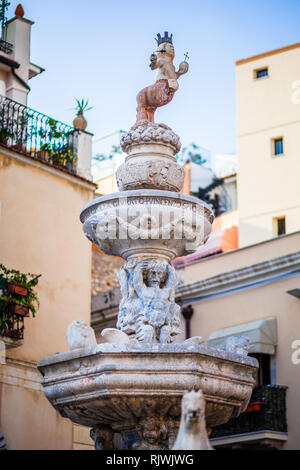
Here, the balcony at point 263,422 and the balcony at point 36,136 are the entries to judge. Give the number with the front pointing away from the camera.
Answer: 0

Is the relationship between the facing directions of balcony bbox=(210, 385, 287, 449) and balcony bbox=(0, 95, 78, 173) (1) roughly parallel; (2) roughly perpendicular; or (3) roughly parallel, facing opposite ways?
roughly perpendicular

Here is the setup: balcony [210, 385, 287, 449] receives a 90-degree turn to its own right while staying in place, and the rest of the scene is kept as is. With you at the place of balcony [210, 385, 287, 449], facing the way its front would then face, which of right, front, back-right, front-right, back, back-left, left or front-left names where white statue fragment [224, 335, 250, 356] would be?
back-left

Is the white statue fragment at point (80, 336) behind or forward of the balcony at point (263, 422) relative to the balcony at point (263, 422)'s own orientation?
forward

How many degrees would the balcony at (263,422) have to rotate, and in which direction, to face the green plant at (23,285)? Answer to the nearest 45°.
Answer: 0° — it already faces it

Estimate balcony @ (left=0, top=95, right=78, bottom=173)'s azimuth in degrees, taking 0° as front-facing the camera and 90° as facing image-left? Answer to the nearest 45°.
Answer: approximately 315°
